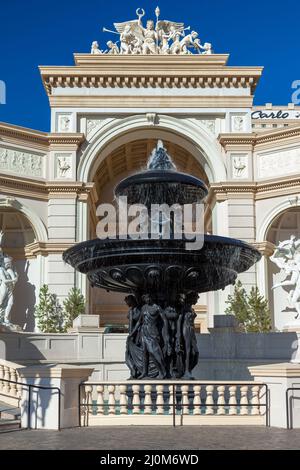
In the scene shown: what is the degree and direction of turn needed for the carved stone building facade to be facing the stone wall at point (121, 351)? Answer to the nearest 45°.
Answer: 0° — it already faces it

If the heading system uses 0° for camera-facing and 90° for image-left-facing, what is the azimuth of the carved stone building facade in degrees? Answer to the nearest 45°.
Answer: approximately 0°

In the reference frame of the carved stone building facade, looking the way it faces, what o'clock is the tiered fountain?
The tiered fountain is roughly at 12 o'clock from the carved stone building facade.

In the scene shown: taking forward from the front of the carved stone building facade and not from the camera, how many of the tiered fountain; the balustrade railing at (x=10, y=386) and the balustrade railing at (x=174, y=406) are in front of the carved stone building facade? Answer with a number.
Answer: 3

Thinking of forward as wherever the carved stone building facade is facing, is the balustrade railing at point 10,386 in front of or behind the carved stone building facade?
in front

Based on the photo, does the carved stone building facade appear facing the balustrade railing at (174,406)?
yes
